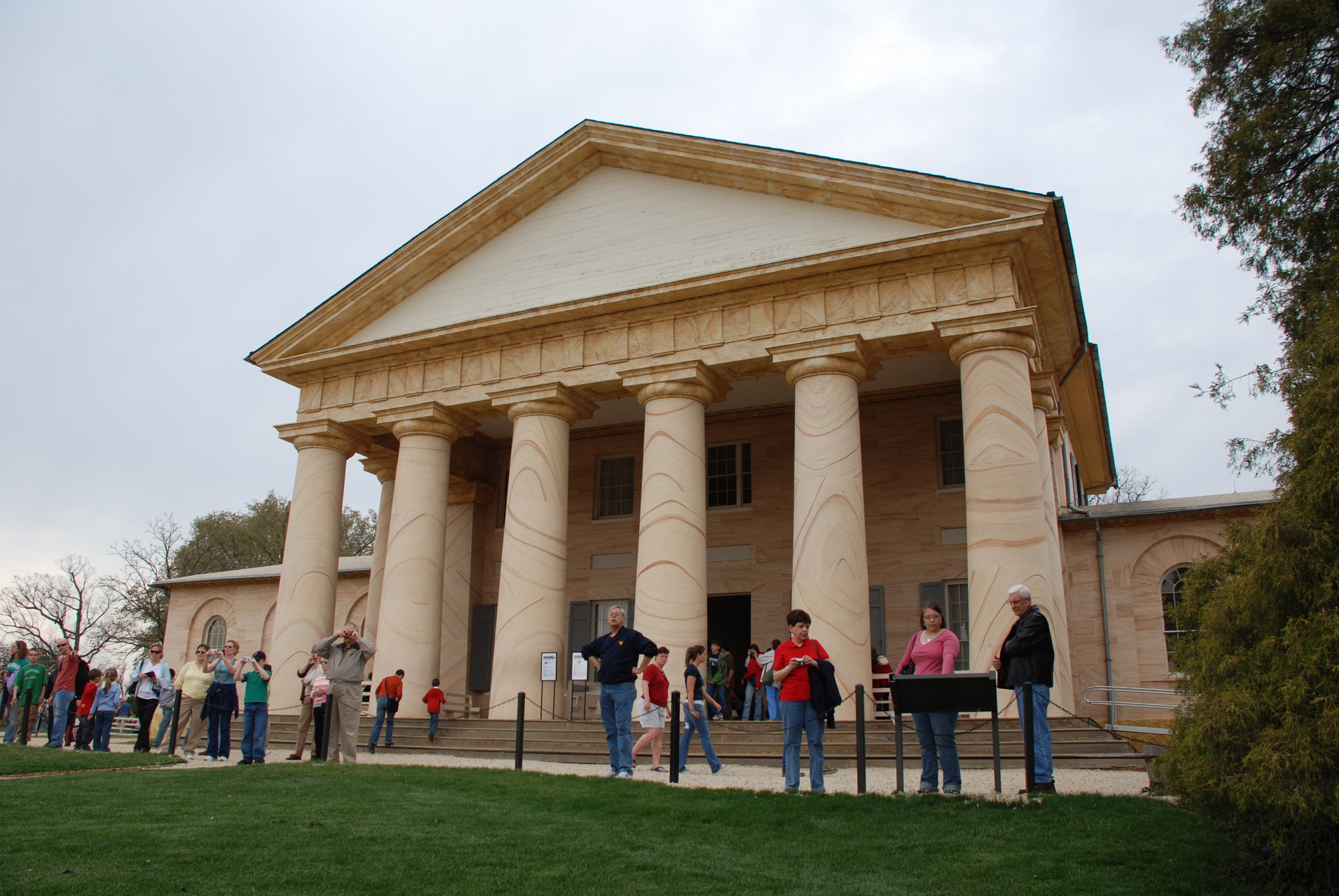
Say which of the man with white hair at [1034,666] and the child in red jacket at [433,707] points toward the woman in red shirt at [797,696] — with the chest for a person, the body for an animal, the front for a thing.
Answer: the man with white hair

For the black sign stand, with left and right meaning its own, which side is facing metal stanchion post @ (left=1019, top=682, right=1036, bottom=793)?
right

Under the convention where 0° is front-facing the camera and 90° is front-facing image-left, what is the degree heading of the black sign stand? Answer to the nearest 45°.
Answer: approximately 180°

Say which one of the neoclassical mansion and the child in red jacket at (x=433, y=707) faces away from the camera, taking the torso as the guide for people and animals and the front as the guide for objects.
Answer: the child in red jacket

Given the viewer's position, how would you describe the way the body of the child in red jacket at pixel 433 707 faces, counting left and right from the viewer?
facing away from the viewer

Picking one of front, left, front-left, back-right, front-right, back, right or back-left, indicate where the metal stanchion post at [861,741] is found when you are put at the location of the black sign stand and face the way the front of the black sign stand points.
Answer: front-left

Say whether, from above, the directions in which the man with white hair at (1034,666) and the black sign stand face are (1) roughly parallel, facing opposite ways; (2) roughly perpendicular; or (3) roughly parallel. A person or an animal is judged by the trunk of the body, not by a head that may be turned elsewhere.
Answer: roughly perpendicular

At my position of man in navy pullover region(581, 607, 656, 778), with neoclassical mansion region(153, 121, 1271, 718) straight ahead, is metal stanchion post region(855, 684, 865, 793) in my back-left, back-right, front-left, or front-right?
back-right

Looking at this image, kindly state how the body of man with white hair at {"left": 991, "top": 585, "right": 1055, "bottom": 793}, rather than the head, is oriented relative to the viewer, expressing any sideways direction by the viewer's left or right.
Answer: facing to the left of the viewer
